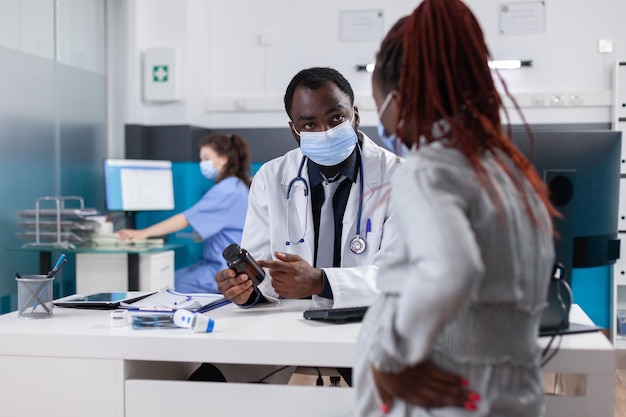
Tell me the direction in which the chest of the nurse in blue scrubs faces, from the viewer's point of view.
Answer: to the viewer's left

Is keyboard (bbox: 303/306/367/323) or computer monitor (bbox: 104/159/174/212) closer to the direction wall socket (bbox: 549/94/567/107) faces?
the keyboard

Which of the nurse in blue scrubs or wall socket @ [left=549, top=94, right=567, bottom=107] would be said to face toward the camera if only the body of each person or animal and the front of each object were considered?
the wall socket

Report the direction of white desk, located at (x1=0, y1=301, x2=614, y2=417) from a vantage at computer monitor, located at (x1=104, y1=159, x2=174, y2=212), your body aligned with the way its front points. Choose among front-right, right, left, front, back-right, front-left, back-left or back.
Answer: front-right

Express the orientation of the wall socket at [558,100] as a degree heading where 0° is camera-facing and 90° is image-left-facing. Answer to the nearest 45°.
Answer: approximately 0°

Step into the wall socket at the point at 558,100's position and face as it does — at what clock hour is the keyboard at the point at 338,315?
The keyboard is roughly at 12 o'clock from the wall socket.

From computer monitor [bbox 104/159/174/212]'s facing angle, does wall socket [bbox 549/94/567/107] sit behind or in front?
in front

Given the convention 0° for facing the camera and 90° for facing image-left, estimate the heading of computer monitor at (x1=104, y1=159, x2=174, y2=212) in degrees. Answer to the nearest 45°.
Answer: approximately 315°

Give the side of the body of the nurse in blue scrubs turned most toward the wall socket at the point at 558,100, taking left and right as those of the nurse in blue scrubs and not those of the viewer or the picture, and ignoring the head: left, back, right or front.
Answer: back

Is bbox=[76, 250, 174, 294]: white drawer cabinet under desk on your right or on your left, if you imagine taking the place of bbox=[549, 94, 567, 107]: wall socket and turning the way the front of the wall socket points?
on your right

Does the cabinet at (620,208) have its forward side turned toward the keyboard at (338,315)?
yes

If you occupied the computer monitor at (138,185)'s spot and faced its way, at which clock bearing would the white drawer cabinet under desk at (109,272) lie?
The white drawer cabinet under desk is roughly at 2 o'clock from the computer monitor.

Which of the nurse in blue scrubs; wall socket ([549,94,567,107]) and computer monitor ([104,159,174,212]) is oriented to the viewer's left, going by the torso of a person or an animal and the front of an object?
the nurse in blue scrubs

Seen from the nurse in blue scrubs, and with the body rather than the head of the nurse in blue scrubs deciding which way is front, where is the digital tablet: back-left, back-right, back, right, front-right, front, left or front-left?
left
